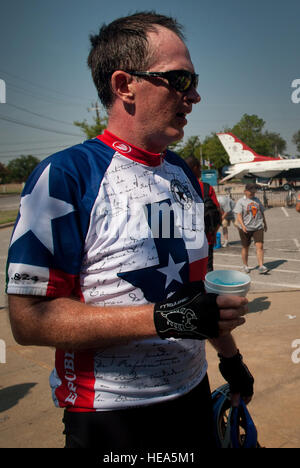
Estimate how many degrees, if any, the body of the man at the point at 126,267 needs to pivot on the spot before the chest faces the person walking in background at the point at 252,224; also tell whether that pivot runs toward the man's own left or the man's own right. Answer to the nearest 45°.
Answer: approximately 135° to the man's own left

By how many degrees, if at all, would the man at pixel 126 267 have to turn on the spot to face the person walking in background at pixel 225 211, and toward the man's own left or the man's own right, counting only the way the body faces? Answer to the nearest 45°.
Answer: approximately 135° to the man's own left

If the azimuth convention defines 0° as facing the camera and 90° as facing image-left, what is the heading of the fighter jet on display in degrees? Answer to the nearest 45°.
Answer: approximately 270°

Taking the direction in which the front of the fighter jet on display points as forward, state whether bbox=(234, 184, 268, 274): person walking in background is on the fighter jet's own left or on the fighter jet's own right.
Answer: on the fighter jet's own right

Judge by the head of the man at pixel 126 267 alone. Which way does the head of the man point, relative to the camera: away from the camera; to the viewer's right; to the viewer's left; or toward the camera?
to the viewer's right
